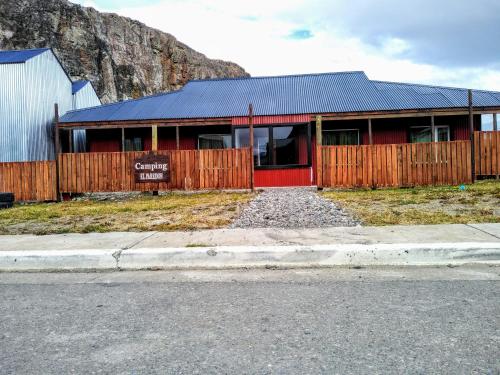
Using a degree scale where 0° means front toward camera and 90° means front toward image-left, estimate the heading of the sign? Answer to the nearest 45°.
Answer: approximately 0°

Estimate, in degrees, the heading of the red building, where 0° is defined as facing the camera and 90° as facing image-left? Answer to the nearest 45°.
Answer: approximately 0°

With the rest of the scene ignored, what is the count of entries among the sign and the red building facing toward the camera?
2

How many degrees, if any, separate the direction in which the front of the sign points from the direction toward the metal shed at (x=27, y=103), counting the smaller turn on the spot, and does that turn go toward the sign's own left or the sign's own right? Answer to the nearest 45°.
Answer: approximately 135° to the sign's own right

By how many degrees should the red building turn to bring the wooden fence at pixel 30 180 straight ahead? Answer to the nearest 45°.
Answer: approximately 45° to its right

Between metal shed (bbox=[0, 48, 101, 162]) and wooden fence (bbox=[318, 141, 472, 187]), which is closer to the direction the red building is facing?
the wooden fence

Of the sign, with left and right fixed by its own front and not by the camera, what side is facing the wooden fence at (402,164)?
left

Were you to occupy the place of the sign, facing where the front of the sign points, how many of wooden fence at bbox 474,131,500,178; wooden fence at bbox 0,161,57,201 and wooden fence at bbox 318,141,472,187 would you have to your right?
1

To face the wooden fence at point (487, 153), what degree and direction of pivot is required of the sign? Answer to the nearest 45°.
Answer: approximately 90° to its left

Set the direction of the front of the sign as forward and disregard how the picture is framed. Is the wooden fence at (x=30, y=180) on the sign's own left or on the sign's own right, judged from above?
on the sign's own right

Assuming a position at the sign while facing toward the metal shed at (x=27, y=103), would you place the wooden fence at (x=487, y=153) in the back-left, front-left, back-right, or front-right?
back-right
